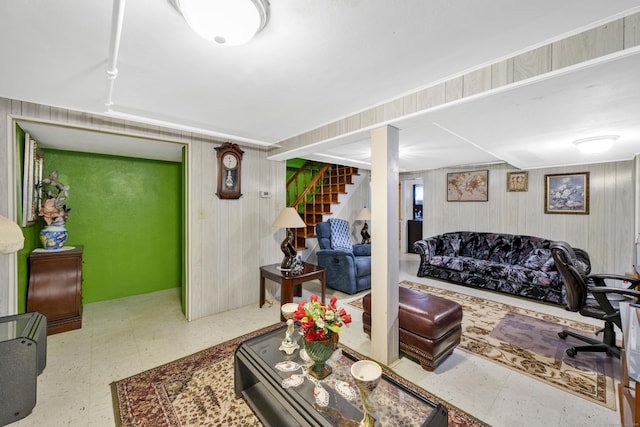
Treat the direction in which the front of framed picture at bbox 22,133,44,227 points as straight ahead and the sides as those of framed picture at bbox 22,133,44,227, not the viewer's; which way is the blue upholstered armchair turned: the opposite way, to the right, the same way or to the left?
to the right

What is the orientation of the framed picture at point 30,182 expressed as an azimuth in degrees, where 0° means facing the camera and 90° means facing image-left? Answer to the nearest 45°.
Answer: approximately 270°

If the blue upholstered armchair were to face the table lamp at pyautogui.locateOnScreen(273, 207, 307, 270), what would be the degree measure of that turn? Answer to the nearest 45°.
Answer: approximately 90° to its right
